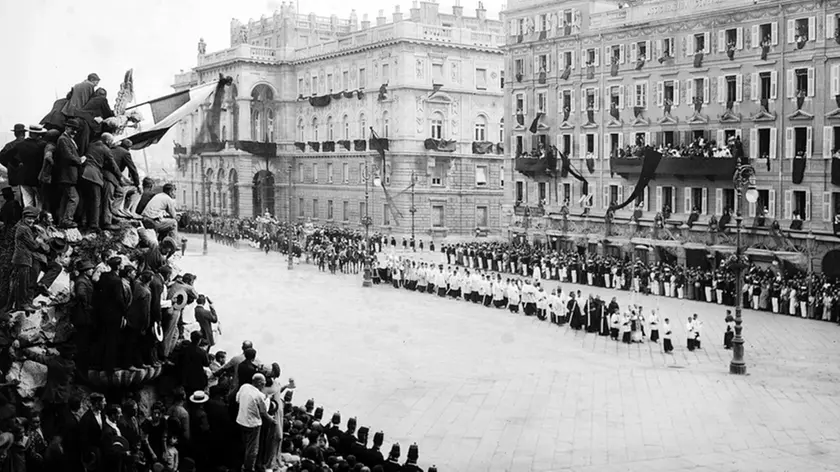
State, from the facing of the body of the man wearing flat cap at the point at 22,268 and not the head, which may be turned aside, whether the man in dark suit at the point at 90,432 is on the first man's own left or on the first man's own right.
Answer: on the first man's own right

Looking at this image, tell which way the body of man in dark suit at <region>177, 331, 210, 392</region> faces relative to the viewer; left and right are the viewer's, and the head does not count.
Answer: facing away from the viewer and to the right of the viewer

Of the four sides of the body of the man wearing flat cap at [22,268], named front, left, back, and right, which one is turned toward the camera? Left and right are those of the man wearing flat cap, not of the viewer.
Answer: right

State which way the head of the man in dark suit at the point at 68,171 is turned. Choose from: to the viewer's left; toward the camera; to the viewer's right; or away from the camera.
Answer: to the viewer's right

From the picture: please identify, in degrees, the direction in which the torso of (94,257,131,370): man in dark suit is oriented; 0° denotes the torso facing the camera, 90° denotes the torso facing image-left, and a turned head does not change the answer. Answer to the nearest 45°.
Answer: approximately 225°

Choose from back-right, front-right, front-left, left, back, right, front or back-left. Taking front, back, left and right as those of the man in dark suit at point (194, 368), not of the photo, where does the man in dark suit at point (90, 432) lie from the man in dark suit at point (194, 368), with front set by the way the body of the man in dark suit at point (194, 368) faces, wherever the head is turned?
back

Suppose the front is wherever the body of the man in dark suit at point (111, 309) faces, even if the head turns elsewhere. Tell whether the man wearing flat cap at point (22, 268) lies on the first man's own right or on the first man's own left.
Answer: on the first man's own left

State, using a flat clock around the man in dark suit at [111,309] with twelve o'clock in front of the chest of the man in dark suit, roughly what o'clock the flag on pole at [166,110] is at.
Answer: The flag on pole is roughly at 11 o'clock from the man in dark suit.
